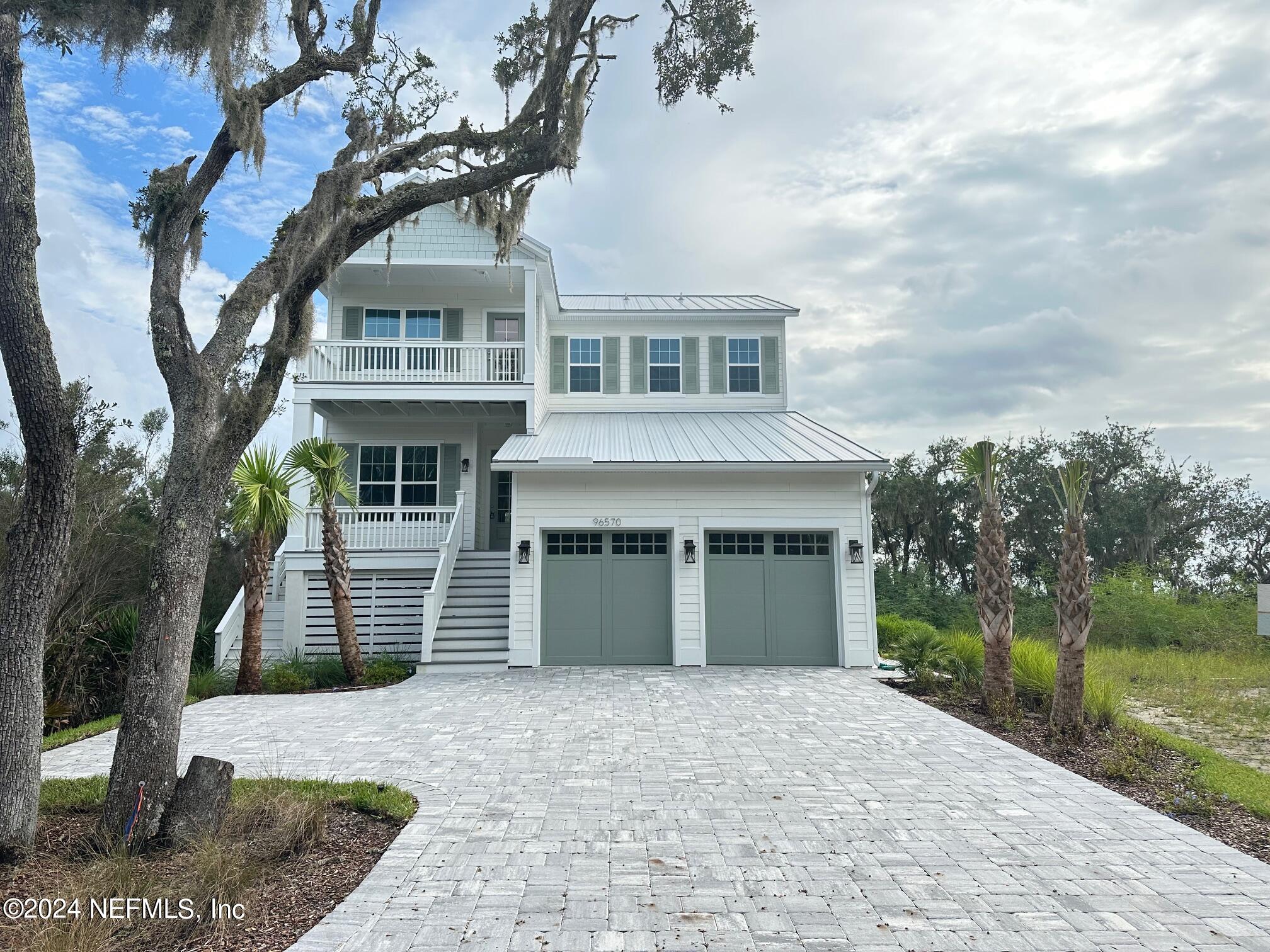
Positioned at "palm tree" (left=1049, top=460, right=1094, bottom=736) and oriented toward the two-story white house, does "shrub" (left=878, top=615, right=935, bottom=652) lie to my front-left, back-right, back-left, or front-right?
front-right

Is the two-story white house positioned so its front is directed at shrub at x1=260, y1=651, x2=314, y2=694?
no

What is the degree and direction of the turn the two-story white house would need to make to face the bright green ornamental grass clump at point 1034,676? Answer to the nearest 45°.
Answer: approximately 45° to its left

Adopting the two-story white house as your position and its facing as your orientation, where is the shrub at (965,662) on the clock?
The shrub is roughly at 10 o'clock from the two-story white house.

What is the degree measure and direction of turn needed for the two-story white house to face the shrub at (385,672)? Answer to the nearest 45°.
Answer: approximately 45° to its right

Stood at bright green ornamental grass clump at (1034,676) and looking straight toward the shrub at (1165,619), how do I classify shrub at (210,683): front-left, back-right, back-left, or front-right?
back-left

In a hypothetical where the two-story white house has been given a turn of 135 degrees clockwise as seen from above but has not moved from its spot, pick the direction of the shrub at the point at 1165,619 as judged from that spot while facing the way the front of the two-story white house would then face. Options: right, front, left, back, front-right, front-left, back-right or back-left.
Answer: back-right

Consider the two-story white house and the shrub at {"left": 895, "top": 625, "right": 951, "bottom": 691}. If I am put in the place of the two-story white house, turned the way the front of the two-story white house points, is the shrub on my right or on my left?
on my left

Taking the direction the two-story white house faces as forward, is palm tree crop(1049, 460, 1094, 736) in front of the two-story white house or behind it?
in front

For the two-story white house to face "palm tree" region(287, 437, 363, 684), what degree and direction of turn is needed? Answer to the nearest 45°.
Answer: approximately 45° to its right

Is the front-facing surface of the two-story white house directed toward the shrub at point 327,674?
no

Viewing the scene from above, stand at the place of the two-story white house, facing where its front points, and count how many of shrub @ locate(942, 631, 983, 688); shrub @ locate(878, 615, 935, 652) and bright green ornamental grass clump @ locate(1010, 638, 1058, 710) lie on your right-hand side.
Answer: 0

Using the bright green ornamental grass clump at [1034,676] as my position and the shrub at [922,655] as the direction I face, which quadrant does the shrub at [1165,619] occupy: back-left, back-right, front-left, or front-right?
front-right

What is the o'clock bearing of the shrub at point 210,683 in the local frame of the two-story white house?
The shrub is roughly at 2 o'clock from the two-story white house.

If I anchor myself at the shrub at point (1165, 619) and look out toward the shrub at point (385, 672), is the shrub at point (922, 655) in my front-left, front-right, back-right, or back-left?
front-left

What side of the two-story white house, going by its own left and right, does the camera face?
front
